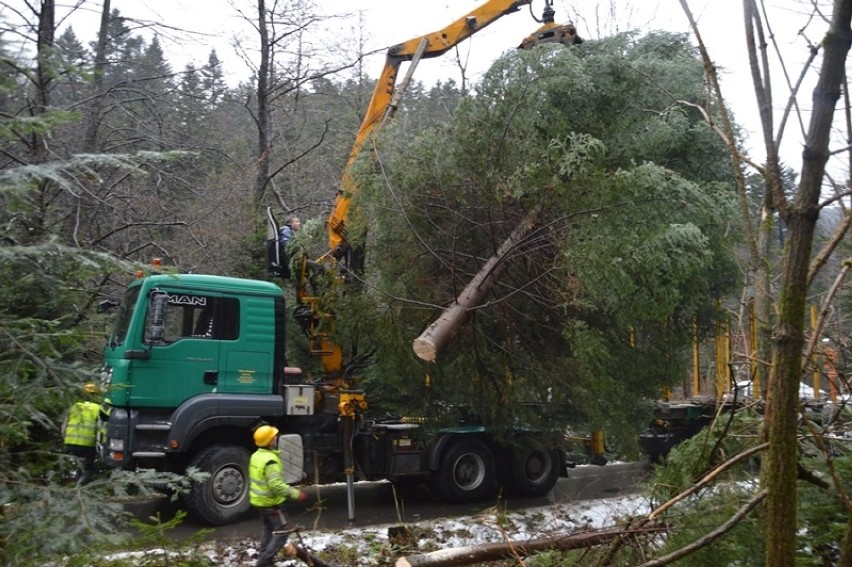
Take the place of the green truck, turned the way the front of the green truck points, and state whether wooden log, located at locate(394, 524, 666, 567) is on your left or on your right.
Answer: on your left

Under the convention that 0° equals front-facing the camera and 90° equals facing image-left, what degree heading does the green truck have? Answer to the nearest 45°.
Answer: approximately 90°

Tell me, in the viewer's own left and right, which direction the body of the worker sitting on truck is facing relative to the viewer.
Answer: facing to the right of the viewer

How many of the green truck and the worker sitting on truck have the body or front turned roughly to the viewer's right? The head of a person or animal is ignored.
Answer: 1

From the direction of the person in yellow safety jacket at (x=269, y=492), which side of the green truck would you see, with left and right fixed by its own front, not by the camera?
left

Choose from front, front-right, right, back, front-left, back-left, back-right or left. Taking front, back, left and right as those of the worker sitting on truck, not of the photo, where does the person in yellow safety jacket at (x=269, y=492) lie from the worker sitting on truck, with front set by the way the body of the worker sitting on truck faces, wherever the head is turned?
right

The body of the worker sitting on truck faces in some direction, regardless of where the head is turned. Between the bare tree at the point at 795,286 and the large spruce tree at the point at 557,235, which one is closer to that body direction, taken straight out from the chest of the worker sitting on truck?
the large spruce tree

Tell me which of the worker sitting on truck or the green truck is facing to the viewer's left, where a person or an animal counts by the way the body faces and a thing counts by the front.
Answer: the green truck

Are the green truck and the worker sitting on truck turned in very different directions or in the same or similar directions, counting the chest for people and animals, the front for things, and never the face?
very different directions

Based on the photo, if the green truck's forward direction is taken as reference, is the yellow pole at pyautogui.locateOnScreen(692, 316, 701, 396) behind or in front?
behind
